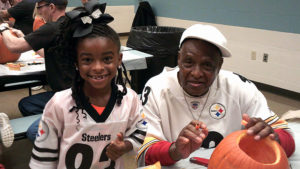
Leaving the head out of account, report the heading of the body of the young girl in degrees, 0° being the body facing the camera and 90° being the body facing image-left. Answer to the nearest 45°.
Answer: approximately 0°

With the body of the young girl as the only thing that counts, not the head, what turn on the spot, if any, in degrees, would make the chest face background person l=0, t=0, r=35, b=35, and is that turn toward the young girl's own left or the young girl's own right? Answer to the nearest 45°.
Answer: approximately 180°

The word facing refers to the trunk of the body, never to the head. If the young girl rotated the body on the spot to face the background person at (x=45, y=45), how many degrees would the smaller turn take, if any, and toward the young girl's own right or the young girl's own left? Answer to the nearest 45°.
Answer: approximately 180°

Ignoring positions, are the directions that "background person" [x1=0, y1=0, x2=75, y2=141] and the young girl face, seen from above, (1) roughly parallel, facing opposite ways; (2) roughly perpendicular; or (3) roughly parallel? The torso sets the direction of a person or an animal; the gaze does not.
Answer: roughly perpendicular
